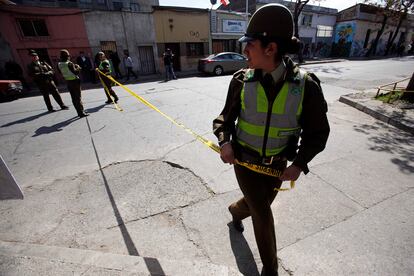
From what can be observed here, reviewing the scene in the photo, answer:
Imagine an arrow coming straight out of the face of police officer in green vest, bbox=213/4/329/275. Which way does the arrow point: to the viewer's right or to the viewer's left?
to the viewer's left
